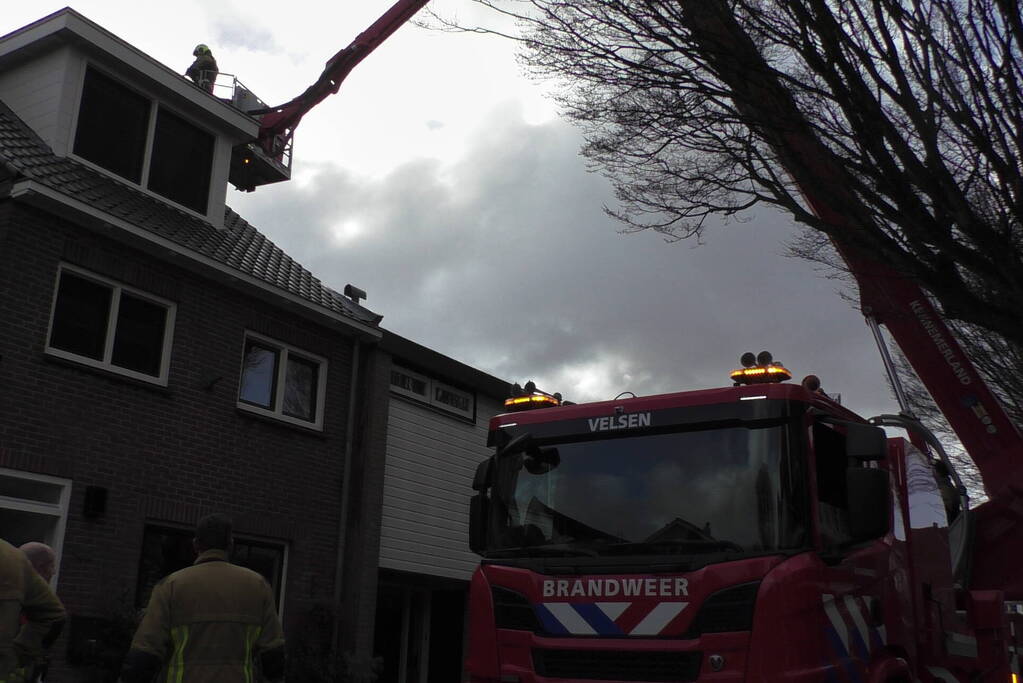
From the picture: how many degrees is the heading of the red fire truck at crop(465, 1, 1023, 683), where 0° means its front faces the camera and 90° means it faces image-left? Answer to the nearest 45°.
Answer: approximately 45°

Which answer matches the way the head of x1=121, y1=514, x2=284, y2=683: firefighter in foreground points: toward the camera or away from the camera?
away from the camera

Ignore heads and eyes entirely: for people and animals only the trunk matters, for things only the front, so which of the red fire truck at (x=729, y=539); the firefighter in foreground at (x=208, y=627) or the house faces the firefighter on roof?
the firefighter in foreground

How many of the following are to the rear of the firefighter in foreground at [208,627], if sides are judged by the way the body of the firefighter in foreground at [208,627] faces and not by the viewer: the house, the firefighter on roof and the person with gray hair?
0

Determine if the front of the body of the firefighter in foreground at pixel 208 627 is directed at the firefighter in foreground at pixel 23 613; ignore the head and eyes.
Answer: no

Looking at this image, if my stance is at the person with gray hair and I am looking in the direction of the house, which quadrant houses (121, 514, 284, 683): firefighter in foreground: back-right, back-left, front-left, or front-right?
back-right

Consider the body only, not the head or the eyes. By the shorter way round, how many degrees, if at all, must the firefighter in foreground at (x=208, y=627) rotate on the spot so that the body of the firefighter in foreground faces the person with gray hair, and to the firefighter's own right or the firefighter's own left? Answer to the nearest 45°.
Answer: approximately 45° to the firefighter's own left

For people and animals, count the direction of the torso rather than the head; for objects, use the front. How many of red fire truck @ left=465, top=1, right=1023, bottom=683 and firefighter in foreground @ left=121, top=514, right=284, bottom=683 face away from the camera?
1

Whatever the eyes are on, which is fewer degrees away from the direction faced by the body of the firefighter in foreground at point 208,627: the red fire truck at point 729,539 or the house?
the house

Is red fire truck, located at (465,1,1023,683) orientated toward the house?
no

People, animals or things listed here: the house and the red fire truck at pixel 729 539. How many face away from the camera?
0

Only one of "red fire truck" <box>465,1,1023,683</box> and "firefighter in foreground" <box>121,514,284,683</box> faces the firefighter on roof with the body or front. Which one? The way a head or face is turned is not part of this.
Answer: the firefighter in foreground

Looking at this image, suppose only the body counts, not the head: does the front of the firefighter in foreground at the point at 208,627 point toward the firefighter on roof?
yes

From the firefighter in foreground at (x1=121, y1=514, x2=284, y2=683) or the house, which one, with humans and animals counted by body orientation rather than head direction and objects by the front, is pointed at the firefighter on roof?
the firefighter in foreground

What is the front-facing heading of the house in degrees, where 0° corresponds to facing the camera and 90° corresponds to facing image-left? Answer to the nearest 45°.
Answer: approximately 315°

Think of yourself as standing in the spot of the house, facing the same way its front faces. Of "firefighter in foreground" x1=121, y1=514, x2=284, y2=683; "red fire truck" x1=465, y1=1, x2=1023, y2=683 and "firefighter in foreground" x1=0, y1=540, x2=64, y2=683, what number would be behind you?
0

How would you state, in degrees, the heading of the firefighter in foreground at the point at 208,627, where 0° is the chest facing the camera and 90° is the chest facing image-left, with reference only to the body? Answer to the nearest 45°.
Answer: approximately 180°

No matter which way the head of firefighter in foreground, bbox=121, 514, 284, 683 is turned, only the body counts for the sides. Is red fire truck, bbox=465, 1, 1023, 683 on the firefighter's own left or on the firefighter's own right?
on the firefighter's own right

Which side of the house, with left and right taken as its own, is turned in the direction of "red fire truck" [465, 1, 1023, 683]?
front

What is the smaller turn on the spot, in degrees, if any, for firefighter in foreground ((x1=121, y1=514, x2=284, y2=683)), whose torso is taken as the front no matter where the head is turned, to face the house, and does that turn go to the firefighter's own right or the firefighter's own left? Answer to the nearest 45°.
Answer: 0° — they already face it

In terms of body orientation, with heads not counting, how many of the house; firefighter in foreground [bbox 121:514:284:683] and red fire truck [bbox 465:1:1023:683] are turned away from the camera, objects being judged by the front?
1

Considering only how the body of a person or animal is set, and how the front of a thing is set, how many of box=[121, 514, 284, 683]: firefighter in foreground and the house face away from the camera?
1
